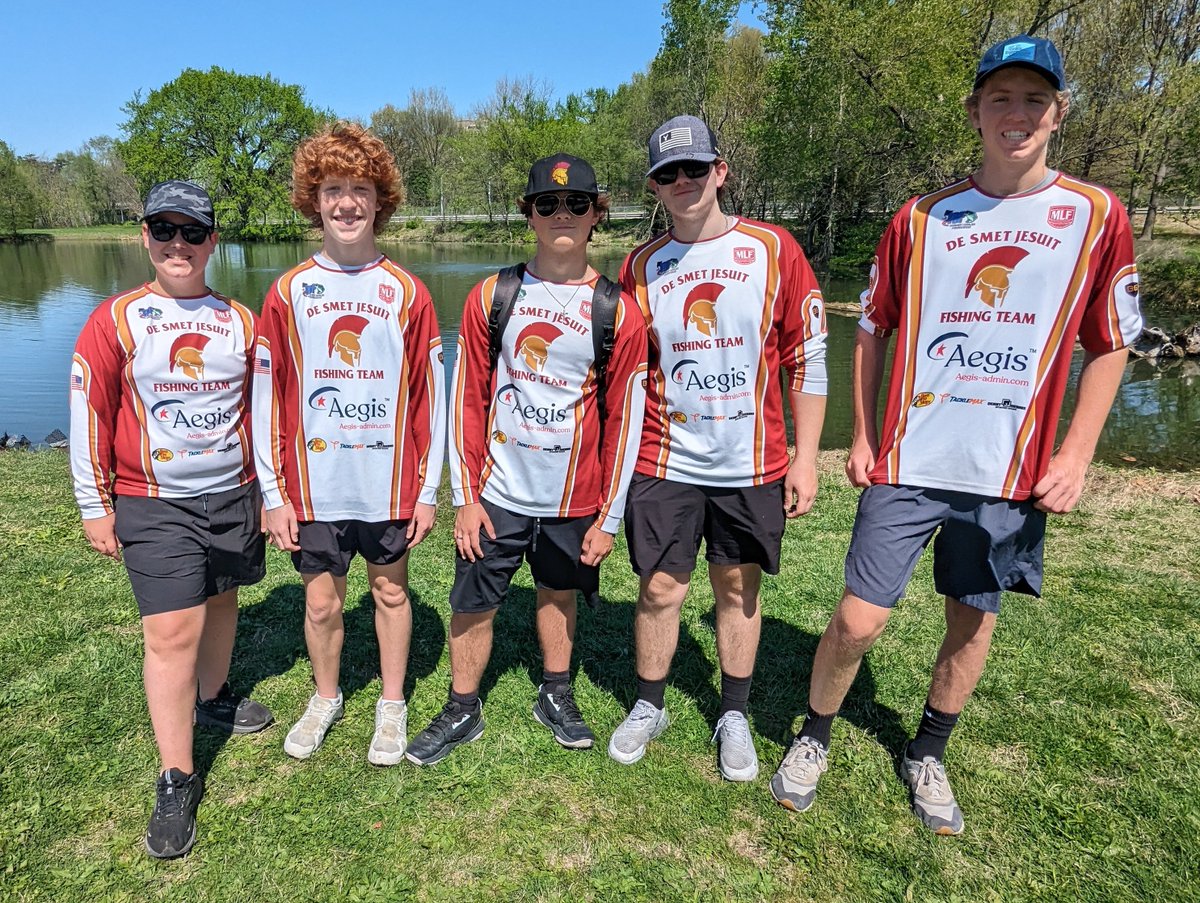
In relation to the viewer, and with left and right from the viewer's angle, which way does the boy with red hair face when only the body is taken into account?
facing the viewer

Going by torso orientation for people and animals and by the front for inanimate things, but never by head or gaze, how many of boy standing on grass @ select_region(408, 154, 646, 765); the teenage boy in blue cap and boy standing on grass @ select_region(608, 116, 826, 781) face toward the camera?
3

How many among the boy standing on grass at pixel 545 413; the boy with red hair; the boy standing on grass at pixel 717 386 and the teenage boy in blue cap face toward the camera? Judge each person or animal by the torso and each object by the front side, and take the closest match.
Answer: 4

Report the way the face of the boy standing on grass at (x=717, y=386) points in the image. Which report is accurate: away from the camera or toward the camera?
toward the camera

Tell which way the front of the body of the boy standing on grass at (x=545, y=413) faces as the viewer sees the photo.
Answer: toward the camera

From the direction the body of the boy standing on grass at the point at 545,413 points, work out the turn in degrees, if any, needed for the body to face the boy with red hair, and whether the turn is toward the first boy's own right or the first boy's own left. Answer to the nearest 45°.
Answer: approximately 90° to the first boy's own right

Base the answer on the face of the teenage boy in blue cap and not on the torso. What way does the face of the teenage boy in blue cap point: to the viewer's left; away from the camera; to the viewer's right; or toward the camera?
toward the camera

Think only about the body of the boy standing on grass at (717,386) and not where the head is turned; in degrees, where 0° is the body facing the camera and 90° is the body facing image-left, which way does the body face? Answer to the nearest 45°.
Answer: approximately 0°

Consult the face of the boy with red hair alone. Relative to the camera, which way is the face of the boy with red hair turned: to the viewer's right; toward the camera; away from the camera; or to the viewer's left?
toward the camera

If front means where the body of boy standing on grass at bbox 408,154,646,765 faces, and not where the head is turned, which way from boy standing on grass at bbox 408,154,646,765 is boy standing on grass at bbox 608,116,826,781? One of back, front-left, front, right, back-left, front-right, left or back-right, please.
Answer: left

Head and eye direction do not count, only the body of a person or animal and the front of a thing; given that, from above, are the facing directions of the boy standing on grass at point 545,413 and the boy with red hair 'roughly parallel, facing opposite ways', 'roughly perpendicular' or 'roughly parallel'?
roughly parallel

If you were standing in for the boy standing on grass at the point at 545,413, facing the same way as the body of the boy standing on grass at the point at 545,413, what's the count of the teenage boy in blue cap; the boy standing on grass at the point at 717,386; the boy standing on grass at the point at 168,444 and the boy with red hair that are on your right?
2

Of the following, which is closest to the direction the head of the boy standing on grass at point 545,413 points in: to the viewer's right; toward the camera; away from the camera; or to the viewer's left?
toward the camera

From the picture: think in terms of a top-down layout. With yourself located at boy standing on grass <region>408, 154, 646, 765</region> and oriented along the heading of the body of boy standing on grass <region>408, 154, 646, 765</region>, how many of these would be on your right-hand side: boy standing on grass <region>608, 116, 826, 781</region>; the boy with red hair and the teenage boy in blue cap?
1

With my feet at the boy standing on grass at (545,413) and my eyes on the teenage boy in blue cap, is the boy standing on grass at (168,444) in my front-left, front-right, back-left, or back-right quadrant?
back-right
